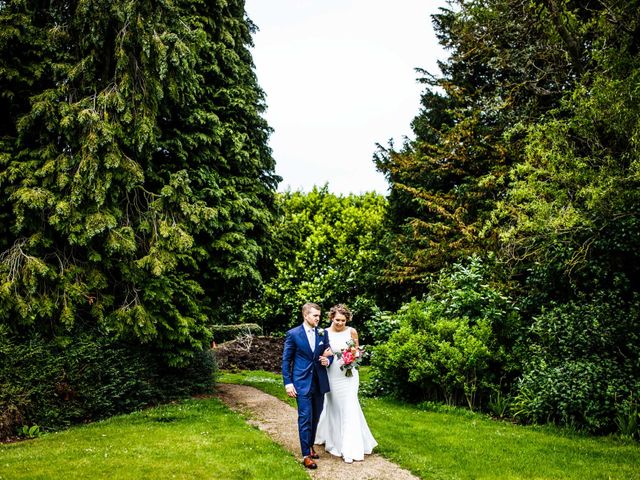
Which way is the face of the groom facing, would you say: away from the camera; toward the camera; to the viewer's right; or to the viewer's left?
to the viewer's right

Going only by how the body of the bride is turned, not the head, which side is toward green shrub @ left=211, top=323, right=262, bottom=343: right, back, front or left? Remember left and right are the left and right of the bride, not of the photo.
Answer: back

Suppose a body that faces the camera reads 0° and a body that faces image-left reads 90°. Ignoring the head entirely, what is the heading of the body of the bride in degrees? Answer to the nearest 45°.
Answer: approximately 0°

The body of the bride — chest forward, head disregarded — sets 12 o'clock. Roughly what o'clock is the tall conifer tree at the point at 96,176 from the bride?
The tall conifer tree is roughly at 4 o'clock from the bride.

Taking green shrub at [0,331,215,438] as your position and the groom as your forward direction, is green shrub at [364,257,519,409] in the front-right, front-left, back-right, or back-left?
front-left

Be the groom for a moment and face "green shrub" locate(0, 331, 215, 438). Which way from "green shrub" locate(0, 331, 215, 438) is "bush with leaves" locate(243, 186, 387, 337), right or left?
right

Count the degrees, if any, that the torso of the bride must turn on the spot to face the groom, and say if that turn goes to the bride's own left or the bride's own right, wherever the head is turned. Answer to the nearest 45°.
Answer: approximately 45° to the bride's own right

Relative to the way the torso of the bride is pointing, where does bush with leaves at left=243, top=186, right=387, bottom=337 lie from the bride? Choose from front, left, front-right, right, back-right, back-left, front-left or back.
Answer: back

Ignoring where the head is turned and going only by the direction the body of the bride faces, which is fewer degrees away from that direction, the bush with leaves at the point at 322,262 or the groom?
the groom

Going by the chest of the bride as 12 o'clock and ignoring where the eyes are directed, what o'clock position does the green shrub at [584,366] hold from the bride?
The green shrub is roughly at 8 o'clock from the bride.
